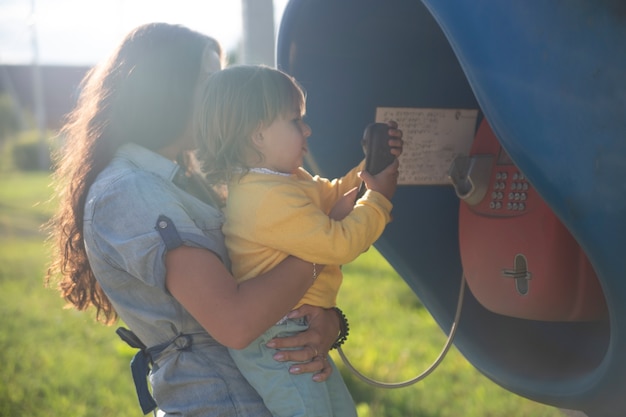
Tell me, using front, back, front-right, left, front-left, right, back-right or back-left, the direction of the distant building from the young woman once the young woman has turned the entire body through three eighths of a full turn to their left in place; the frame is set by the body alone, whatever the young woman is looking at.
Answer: front-right

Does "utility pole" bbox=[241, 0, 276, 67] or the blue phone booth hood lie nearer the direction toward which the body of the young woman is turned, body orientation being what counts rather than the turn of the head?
the blue phone booth hood

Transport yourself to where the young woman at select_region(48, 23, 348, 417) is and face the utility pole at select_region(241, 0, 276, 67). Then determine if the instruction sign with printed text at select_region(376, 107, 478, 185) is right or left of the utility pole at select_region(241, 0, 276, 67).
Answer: right

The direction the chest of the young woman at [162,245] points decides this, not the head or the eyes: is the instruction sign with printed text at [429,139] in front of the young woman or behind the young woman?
in front

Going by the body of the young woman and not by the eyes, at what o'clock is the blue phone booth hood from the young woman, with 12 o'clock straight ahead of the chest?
The blue phone booth hood is roughly at 12 o'clock from the young woman.

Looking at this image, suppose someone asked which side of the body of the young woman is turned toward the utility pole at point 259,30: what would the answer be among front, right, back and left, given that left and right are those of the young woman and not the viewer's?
left

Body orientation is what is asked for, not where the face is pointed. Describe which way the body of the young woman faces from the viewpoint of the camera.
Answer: to the viewer's right
